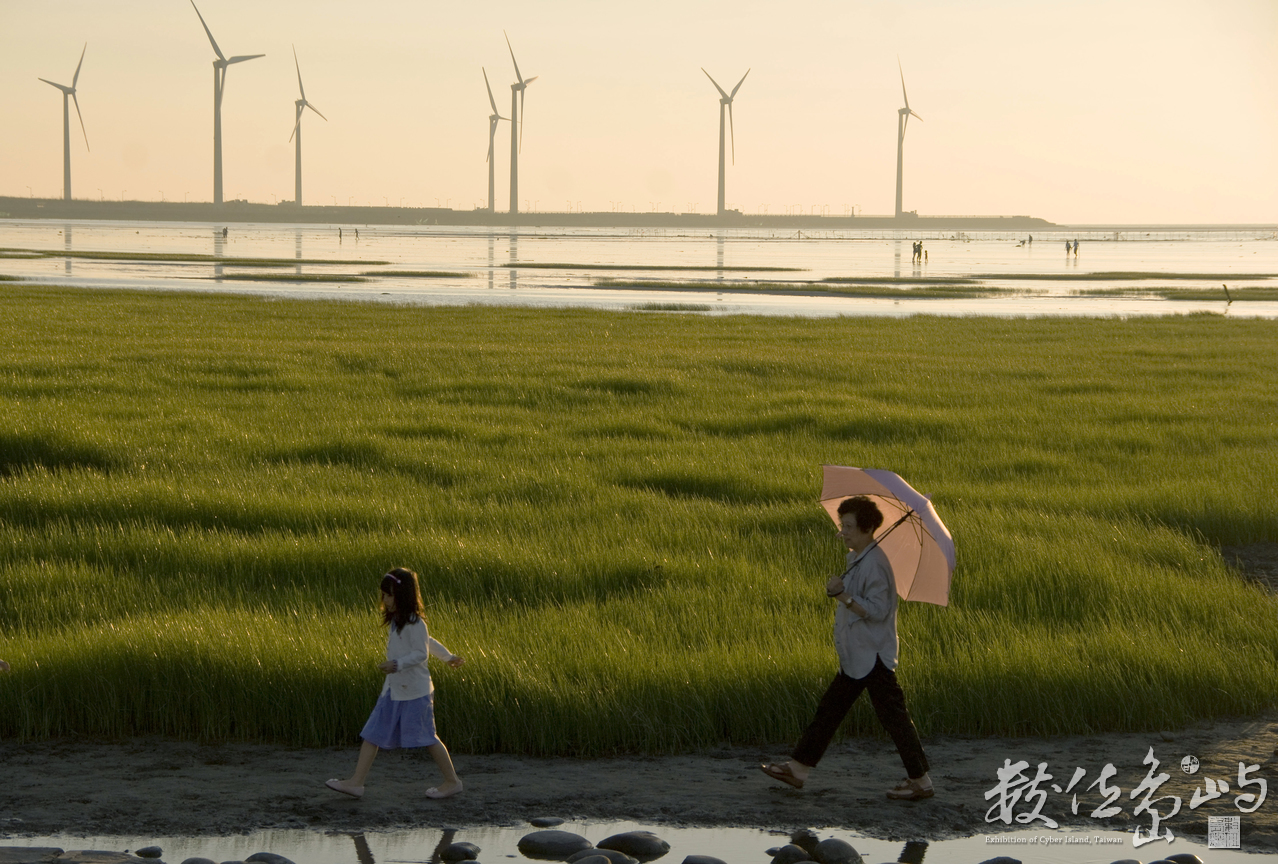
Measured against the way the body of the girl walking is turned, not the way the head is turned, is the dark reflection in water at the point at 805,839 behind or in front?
behind

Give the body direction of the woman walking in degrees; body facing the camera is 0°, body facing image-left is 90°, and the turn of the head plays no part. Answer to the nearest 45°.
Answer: approximately 90°

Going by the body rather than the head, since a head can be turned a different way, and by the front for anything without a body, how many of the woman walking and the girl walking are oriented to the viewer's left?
2

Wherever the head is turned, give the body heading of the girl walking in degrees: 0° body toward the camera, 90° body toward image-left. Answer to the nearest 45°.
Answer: approximately 90°

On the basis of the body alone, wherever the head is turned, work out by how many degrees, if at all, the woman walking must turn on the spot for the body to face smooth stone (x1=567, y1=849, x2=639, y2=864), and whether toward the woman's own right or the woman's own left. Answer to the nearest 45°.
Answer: approximately 45° to the woman's own left

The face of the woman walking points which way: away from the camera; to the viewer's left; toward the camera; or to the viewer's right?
to the viewer's left

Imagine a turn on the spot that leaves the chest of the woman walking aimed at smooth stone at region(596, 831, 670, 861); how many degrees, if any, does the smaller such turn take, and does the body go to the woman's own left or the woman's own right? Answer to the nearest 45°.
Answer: approximately 45° to the woman's own left

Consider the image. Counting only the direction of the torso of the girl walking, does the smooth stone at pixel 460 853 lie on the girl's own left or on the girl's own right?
on the girl's own left
